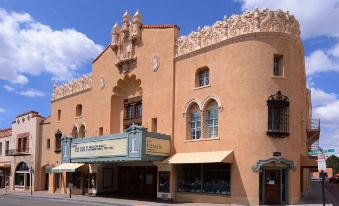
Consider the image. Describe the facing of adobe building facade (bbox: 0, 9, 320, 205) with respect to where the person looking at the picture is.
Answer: facing the viewer and to the left of the viewer
